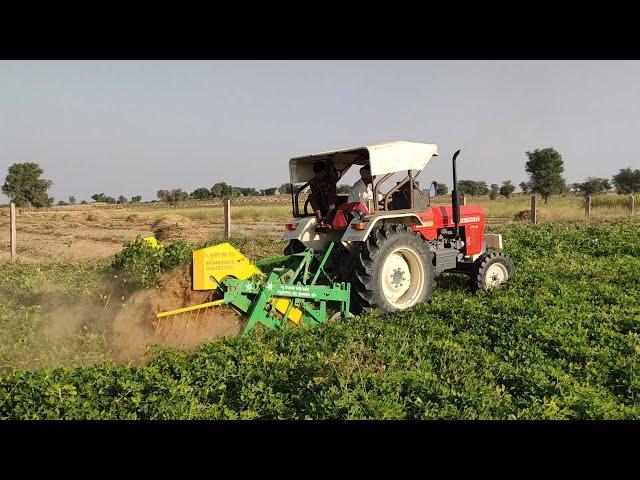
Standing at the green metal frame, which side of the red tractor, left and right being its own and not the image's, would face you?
back

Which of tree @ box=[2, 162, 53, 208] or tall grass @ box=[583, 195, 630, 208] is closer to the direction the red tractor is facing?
the tall grass

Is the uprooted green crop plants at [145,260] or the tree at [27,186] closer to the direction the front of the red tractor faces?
the tree

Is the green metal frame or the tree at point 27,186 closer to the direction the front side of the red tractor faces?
the tree

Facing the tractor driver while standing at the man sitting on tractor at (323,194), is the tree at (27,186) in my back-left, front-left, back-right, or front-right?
back-left

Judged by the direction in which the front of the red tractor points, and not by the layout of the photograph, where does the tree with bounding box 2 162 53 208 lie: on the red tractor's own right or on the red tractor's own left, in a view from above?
on the red tractor's own left

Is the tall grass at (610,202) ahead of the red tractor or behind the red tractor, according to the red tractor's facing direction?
ahead

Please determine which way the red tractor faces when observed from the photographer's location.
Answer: facing away from the viewer and to the right of the viewer

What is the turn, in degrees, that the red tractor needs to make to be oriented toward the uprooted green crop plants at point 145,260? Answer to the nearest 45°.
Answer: approximately 135° to its left
